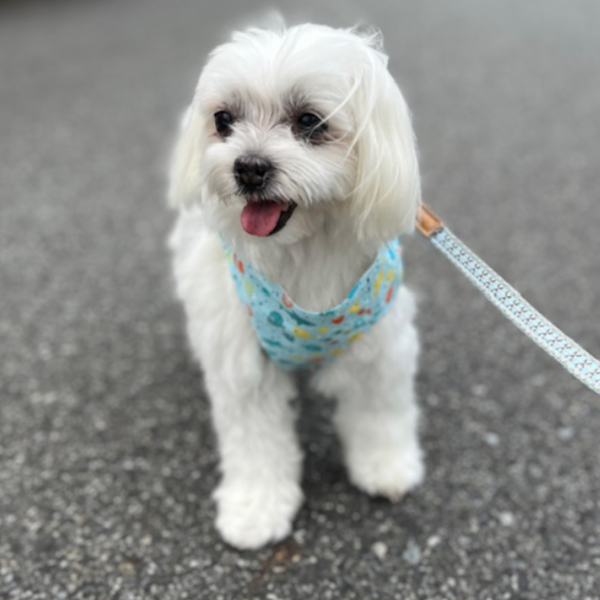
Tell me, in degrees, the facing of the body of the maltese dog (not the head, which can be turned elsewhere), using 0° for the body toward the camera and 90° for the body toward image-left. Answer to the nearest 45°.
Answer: approximately 0°
